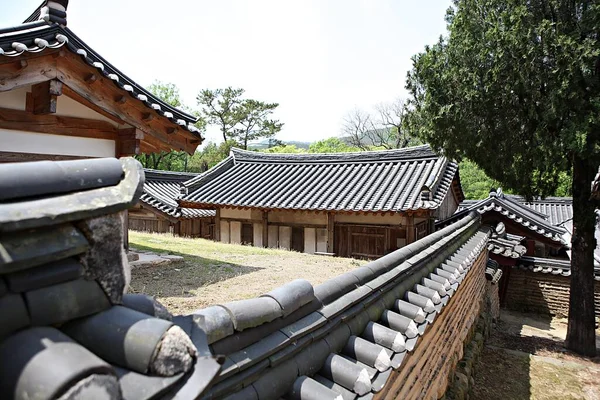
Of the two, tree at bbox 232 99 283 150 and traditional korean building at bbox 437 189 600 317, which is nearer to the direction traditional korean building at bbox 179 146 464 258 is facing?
the traditional korean building

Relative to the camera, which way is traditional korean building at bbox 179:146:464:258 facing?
toward the camera

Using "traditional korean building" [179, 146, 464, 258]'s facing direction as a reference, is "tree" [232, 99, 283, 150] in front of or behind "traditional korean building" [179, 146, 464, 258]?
behind

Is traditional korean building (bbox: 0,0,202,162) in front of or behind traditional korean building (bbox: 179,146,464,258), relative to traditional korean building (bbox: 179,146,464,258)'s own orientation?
in front

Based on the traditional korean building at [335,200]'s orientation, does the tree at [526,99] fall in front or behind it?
in front

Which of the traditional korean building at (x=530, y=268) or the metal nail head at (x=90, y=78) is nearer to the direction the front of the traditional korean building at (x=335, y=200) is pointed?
the metal nail head

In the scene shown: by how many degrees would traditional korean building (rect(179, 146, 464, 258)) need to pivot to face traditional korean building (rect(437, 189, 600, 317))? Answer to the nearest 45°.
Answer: approximately 90° to its left

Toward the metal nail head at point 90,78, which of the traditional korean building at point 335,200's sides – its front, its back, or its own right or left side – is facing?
front

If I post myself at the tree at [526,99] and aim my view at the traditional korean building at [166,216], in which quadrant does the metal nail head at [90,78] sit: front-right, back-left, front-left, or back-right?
front-left

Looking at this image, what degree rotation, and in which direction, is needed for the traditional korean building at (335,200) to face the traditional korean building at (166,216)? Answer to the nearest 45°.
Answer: approximately 135° to its right
